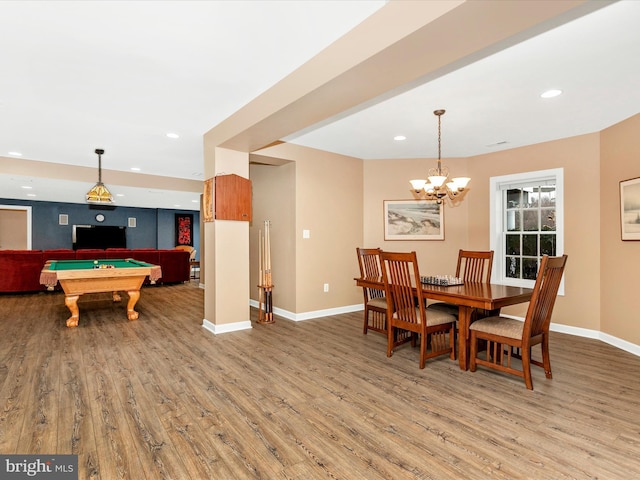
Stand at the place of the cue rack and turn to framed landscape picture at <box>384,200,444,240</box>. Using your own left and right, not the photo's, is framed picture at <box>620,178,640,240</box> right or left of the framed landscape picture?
right

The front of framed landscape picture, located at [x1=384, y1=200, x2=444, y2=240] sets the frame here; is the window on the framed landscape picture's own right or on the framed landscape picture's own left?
on the framed landscape picture's own left

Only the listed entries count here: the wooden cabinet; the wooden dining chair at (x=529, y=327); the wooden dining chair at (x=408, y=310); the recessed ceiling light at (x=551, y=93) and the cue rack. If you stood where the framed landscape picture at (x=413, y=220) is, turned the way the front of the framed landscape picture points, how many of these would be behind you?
0

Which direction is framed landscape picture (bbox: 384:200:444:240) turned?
toward the camera

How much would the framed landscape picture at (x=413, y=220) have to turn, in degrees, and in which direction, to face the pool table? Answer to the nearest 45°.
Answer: approximately 45° to its right

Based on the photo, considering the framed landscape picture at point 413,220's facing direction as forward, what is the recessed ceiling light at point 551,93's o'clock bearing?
The recessed ceiling light is roughly at 11 o'clock from the framed landscape picture.

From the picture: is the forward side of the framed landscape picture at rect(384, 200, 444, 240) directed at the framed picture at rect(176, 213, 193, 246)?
no

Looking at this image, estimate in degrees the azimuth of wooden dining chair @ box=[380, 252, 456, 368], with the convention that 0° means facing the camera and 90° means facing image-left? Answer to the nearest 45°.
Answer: approximately 225°

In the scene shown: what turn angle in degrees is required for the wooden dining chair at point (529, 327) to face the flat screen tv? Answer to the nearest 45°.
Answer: approximately 45° to its left

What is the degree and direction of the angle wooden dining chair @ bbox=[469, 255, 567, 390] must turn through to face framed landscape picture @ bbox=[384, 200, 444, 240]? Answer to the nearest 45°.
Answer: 0° — it already faces it

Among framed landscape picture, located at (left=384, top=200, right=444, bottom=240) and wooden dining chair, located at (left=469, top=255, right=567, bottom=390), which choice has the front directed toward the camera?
the framed landscape picture

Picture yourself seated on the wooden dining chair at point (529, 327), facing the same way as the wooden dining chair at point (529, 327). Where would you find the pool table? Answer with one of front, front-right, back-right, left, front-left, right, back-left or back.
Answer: front-left

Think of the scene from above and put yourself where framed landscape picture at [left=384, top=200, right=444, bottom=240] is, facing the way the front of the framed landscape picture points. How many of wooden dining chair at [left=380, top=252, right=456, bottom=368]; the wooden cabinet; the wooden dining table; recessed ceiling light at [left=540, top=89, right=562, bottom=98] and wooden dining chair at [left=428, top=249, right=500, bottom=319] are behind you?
0

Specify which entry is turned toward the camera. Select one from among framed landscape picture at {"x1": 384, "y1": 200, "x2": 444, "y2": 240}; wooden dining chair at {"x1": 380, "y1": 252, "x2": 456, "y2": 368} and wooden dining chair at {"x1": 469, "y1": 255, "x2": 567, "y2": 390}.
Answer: the framed landscape picture

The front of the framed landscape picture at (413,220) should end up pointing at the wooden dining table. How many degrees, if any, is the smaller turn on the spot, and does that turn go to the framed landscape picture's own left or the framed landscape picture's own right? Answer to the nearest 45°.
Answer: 0° — it already faces it

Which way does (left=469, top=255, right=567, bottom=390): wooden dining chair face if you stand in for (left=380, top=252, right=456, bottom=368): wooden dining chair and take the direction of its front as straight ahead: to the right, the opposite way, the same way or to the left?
to the left

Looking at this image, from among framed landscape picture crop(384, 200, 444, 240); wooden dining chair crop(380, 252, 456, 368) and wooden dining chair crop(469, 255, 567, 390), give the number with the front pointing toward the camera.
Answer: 1

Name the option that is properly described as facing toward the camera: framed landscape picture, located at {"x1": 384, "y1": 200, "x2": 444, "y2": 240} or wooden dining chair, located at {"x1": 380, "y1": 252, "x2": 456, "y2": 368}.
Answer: the framed landscape picture

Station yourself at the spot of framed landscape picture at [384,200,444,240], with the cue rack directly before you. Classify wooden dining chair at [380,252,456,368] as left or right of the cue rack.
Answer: left

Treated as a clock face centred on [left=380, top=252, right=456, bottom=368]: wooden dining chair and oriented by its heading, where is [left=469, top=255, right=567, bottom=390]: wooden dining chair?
[left=469, top=255, right=567, bottom=390]: wooden dining chair is roughly at 2 o'clock from [left=380, top=252, right=456, bottom=368]: wooden dining chair.

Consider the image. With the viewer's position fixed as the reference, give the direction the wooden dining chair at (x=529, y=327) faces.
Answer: facing away from the viewer and to the left of the viewer
